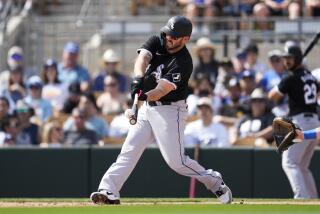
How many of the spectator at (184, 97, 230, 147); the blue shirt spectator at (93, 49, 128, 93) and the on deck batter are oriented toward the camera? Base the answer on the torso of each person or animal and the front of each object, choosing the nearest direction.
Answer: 2

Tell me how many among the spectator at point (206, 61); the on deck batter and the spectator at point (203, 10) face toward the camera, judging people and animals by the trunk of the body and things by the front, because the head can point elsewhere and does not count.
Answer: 2

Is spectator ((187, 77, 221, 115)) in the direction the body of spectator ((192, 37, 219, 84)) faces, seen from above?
yes

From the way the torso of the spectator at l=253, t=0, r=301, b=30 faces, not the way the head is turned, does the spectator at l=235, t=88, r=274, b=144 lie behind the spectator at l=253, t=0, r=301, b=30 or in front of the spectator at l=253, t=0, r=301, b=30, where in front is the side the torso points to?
in front

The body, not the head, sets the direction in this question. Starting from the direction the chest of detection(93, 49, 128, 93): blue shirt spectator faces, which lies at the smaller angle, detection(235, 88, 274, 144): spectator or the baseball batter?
the baseball batter

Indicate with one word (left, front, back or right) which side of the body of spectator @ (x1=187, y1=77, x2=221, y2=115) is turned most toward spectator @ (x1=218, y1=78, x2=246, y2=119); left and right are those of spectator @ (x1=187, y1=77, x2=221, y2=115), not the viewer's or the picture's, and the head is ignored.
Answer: left

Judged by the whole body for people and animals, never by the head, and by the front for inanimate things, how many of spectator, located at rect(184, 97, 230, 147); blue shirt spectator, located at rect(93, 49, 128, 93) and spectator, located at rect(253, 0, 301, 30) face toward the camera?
3
